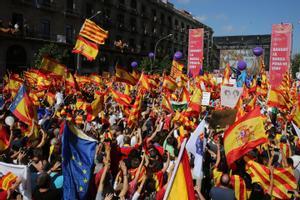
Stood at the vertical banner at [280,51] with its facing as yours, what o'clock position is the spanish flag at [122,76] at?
The spanish flag is roughly at 1 o'clock from the vertical banner.

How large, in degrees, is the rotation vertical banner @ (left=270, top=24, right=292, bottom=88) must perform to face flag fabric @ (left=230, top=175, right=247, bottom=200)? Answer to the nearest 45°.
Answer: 0° — it already faces it

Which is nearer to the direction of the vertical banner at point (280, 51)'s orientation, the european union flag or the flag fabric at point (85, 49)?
the european union flag

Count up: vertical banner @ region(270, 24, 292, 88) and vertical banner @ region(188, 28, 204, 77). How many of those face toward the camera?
2

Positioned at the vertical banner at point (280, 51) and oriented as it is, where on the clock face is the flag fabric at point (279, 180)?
The flag fabric is roughly at 12 o'clock from the vertical banner.

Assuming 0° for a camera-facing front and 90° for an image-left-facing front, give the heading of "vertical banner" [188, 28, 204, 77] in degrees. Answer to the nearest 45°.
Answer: approximately 0°

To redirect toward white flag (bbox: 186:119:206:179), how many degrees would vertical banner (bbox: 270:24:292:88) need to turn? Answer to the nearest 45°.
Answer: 0° — it already faces it

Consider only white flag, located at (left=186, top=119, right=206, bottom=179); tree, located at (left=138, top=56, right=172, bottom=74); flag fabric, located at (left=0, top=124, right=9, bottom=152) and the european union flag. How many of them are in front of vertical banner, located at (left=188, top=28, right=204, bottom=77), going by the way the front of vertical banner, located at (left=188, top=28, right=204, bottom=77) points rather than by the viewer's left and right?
3

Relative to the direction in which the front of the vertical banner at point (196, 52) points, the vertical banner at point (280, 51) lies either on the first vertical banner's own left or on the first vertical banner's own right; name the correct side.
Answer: on the first vertical banner's own left

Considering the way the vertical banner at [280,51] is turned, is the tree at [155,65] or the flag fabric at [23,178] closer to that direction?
the flag fabric

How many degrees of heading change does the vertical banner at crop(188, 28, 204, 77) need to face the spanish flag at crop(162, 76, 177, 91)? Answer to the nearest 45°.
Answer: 0° — it already faces it

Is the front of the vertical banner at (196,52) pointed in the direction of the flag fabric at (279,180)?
yes
